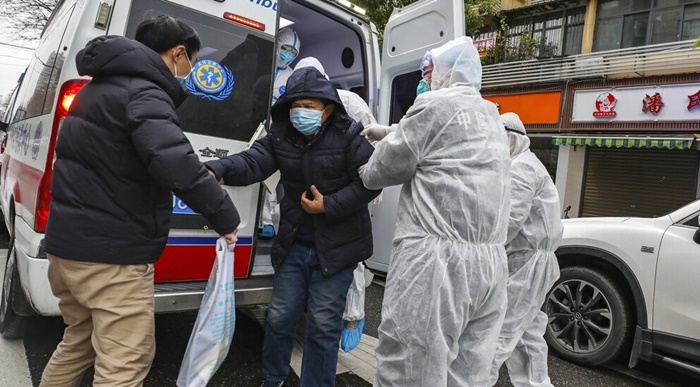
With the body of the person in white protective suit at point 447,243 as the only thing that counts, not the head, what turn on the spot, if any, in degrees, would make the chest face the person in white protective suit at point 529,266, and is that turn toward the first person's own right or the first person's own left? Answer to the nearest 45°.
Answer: approximately 90° to the first person's own right

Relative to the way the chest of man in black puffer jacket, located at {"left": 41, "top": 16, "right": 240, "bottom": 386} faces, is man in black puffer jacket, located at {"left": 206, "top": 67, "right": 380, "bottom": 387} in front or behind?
in front

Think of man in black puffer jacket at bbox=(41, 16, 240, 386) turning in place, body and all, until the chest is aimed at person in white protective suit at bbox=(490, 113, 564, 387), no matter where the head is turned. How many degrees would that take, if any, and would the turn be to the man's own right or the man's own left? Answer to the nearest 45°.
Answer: approximately 45° to the man's own right

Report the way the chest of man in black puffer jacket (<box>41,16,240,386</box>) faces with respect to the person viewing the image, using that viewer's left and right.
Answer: facing away from the viewer and to the right of the viewer

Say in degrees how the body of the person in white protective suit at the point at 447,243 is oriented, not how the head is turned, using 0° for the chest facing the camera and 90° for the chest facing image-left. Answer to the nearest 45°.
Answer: approximately 135°

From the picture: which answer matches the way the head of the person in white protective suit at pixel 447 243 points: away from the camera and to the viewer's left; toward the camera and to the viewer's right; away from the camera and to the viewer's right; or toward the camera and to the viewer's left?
away from the camera and to the viewer's left

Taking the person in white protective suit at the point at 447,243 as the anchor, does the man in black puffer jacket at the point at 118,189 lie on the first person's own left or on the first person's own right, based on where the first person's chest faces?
on the first person's own left

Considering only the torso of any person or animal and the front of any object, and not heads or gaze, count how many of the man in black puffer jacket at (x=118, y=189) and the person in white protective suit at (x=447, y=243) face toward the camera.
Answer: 0

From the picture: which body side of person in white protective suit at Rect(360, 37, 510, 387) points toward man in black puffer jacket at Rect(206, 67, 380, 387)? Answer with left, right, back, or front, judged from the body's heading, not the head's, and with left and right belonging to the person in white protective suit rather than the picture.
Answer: front
